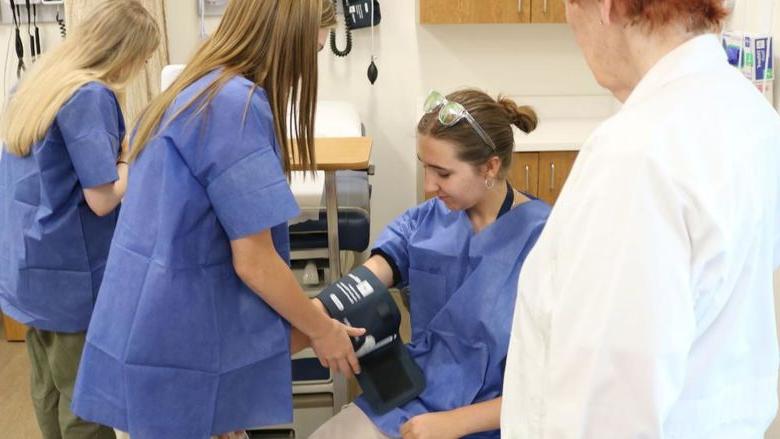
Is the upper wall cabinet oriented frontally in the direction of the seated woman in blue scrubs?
yes

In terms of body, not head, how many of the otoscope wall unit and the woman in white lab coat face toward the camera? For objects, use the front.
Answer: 1

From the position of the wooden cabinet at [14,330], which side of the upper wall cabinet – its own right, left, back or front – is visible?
right

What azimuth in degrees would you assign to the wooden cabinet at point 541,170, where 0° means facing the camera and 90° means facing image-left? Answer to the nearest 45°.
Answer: approximately 0°

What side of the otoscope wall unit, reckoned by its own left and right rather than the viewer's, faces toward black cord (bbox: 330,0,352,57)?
left

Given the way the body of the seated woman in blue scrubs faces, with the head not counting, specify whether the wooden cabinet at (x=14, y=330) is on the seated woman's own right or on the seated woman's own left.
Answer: on the seated woman's own right

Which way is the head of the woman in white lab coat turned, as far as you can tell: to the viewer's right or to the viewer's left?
to the viewer's left

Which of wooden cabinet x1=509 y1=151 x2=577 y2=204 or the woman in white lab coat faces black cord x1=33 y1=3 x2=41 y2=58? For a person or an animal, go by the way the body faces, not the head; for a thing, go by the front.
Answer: the woman in white lab coat

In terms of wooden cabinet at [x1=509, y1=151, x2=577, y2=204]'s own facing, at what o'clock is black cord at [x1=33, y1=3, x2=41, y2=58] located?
The black cord is roughly at 3 o'clock from the wooden cabinet.

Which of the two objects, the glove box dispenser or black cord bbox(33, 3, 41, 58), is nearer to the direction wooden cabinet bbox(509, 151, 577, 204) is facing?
the glove box dispenser

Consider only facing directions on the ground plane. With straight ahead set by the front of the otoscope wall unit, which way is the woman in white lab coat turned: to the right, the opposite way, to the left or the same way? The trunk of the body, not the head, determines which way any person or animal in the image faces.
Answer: the opposite way

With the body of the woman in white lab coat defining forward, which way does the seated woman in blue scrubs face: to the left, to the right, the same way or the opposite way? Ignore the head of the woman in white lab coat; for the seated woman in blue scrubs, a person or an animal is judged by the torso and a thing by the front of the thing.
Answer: to the left

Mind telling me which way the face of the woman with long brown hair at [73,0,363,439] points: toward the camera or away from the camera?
away from the camera

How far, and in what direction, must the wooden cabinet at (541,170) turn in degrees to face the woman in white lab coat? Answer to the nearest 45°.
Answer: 0° — it already faces them
